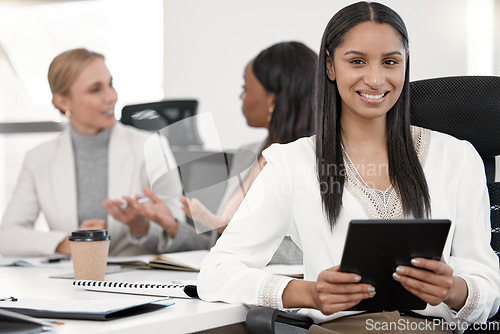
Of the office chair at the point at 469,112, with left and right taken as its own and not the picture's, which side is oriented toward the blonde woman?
right

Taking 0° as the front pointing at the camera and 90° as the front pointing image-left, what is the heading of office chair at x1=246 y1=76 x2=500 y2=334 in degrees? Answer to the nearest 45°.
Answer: approximately 45°

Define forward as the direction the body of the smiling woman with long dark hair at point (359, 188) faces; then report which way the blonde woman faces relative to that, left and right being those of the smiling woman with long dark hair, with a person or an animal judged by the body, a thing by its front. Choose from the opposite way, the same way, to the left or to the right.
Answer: to the left

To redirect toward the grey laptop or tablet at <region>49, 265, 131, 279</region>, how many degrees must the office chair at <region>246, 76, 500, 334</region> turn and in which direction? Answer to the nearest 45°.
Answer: approximately 45° to its right

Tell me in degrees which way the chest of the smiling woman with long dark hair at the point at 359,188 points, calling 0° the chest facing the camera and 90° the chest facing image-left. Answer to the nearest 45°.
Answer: approximately 0°

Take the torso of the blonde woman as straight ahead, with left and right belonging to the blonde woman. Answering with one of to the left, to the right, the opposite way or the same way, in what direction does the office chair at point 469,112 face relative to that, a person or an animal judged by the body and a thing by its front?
to the right

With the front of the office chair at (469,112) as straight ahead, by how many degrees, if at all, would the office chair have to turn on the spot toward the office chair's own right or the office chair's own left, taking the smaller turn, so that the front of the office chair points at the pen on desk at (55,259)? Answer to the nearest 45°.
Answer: approximately 45° to the office chair's own right

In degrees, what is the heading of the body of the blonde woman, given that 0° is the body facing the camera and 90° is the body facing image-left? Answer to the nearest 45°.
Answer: approximately 315°
